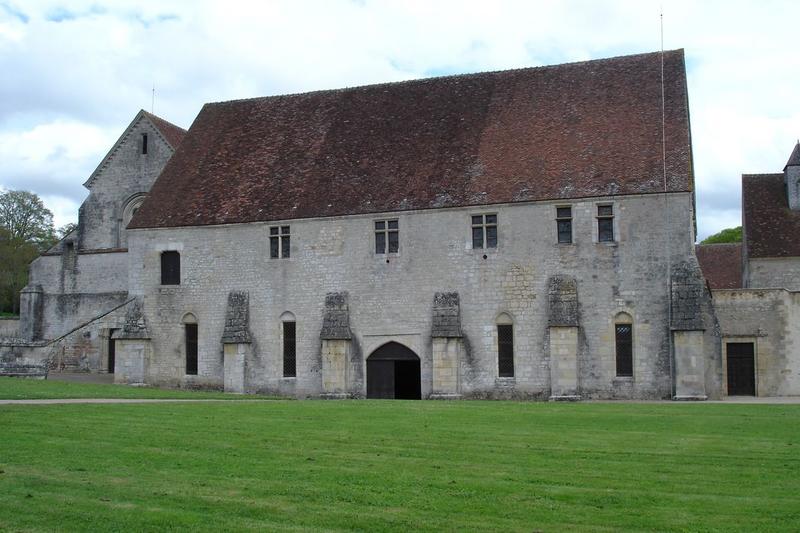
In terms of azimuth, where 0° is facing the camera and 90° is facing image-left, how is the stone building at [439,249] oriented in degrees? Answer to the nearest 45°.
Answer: approximately 0°
